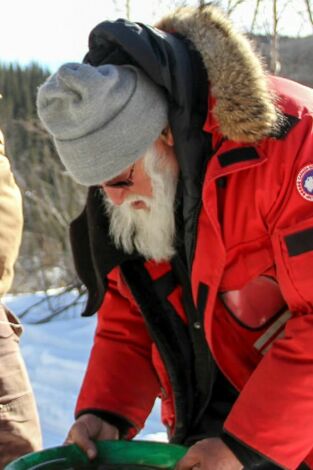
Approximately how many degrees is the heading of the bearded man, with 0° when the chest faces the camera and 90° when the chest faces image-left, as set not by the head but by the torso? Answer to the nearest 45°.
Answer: approximately 45°
